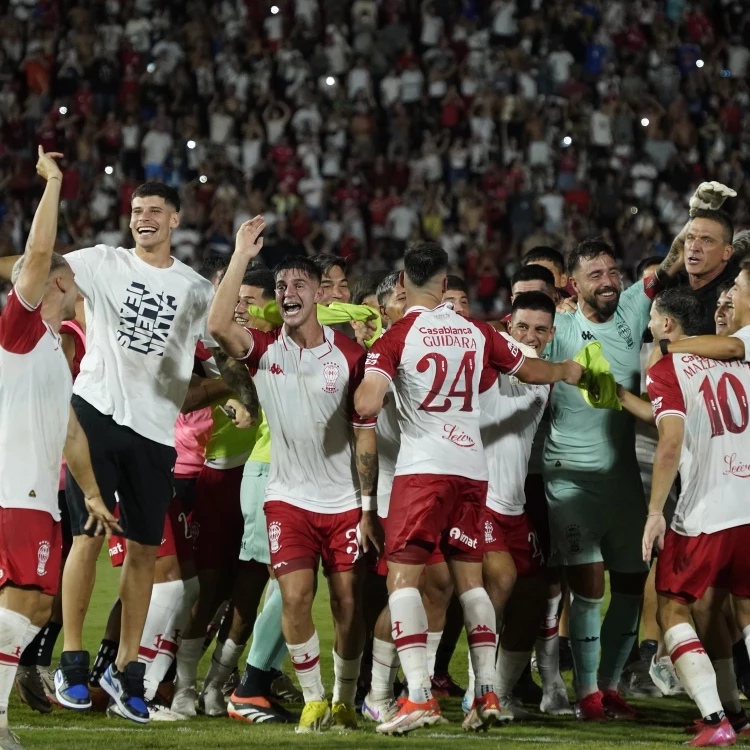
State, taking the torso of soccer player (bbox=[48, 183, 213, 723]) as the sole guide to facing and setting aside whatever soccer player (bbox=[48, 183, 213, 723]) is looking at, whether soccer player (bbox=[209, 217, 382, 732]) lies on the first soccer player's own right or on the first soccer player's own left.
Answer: on the first soccer player's own left

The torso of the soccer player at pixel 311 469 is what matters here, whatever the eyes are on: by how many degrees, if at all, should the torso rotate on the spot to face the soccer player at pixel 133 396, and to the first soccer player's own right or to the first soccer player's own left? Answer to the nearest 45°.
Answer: approximately 90° to the first soccer player's own right

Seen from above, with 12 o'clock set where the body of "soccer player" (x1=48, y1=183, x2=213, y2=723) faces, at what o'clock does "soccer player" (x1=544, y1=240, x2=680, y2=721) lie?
"soccer player" (x1=544, y1=240, x2=680, y2=721) is roughly at 9 o'clock from "soccer player" (x1=48, y1=183, x2=213, y2=723).

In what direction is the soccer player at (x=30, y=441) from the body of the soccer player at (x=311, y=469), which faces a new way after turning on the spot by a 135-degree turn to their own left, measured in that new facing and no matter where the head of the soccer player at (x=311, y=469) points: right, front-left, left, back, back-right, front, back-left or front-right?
back

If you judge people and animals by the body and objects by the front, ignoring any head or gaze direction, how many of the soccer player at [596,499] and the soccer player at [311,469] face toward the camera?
2

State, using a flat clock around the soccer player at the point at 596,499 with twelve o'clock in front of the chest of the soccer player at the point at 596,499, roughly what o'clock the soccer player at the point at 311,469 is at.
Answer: the soccer player at the point at 311,469 is roughly at 2 o'clock from the soccer player at the point at 596,499.

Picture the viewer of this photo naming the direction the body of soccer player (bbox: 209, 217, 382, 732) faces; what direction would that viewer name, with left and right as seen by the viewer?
facing the viewer

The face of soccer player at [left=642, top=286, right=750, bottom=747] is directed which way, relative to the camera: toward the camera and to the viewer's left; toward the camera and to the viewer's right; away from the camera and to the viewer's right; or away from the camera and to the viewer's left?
away from the camera and to the viewer's left

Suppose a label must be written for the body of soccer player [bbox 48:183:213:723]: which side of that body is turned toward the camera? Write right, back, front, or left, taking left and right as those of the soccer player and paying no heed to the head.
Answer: front

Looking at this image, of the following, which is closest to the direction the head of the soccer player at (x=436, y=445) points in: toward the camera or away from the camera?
away from the camera

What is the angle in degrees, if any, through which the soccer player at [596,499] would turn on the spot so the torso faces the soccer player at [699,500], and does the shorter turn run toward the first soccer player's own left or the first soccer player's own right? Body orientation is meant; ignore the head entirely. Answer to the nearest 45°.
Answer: approximately 45° to the first soccer player's own left

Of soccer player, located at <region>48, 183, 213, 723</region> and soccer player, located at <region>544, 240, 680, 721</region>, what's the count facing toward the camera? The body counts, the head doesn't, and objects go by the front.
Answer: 2

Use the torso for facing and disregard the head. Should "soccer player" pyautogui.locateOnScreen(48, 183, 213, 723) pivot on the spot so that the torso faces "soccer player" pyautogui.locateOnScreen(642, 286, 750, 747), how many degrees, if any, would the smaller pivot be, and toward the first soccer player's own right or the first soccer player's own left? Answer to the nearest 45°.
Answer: approximately 90° to the first soccer player's own left

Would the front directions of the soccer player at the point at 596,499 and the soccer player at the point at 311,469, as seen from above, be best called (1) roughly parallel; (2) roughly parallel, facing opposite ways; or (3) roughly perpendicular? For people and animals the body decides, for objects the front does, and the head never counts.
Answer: roughly parallel

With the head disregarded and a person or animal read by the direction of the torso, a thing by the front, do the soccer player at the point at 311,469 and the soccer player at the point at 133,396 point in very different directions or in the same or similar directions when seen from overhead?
same or similar directions

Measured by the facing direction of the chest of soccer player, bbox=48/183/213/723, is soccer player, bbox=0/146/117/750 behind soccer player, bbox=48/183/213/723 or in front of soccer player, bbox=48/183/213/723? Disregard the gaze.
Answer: in front
